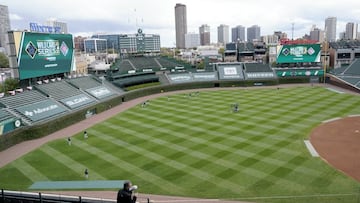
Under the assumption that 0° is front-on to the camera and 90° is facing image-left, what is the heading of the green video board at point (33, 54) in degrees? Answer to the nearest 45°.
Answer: approximately 315°
